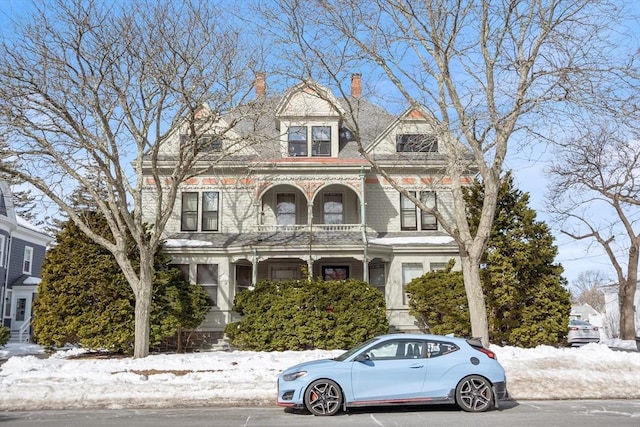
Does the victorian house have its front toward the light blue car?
yes

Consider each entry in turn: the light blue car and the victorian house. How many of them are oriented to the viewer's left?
1

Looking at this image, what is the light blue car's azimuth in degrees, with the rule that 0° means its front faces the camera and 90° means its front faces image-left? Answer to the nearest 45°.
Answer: approximately 90°

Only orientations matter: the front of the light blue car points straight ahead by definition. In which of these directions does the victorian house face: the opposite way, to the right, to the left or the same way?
to the left

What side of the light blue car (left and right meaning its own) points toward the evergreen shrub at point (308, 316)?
right

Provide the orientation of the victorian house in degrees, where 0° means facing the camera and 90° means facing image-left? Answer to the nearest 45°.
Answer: approximately 0°

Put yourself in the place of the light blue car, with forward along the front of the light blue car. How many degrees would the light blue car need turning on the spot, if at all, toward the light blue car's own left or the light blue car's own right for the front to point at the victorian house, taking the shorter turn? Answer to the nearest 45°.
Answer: approximately 90° to the light blue car's own right
